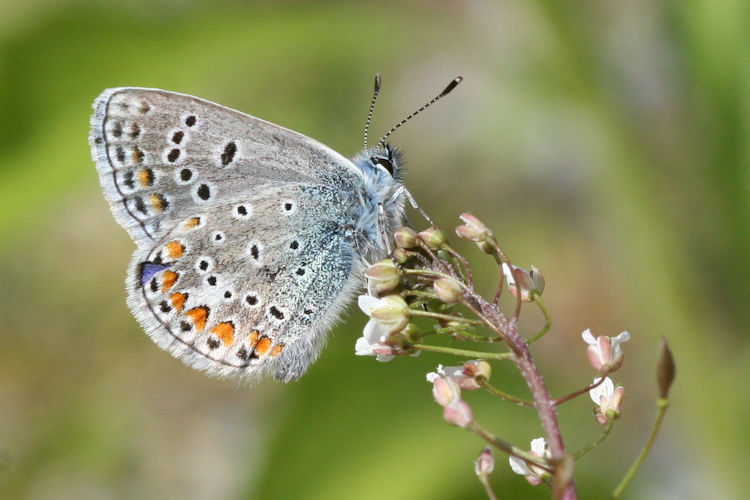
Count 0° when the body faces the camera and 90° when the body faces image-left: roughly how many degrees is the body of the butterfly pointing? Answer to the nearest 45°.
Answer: approximately 270°

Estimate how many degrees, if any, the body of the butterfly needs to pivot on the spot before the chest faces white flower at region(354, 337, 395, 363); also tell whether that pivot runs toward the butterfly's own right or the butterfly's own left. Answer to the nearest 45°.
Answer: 0° — it already faces it

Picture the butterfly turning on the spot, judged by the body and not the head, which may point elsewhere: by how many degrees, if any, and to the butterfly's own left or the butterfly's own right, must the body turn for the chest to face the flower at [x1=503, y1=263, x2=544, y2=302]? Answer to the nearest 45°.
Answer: approximately 45° to the butterfly's own right
